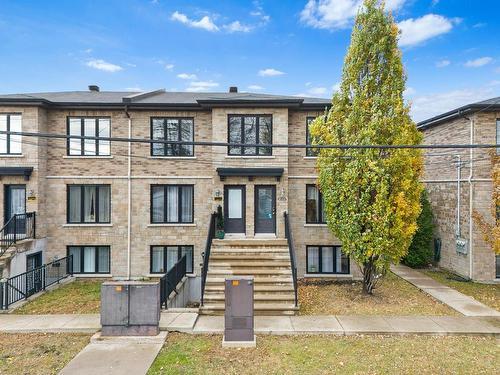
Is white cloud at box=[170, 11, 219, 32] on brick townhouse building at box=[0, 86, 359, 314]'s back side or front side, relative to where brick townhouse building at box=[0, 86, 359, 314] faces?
on the back side

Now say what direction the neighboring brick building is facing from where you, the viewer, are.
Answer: facing the viewer

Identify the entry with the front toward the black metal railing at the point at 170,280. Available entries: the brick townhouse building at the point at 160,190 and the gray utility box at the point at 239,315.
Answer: the brick townhouse building

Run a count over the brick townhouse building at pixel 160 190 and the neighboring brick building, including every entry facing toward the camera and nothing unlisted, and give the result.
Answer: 2

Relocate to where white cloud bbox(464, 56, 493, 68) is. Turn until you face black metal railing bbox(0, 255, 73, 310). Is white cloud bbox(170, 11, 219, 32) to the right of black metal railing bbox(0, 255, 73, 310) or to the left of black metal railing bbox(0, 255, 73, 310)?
right

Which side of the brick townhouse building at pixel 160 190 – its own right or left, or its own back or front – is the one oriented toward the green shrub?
left

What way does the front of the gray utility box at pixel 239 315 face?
toward the camera

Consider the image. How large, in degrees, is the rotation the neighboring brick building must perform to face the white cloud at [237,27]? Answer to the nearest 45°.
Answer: approximately 135° to its right

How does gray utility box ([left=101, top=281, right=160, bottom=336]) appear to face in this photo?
toward the camera
